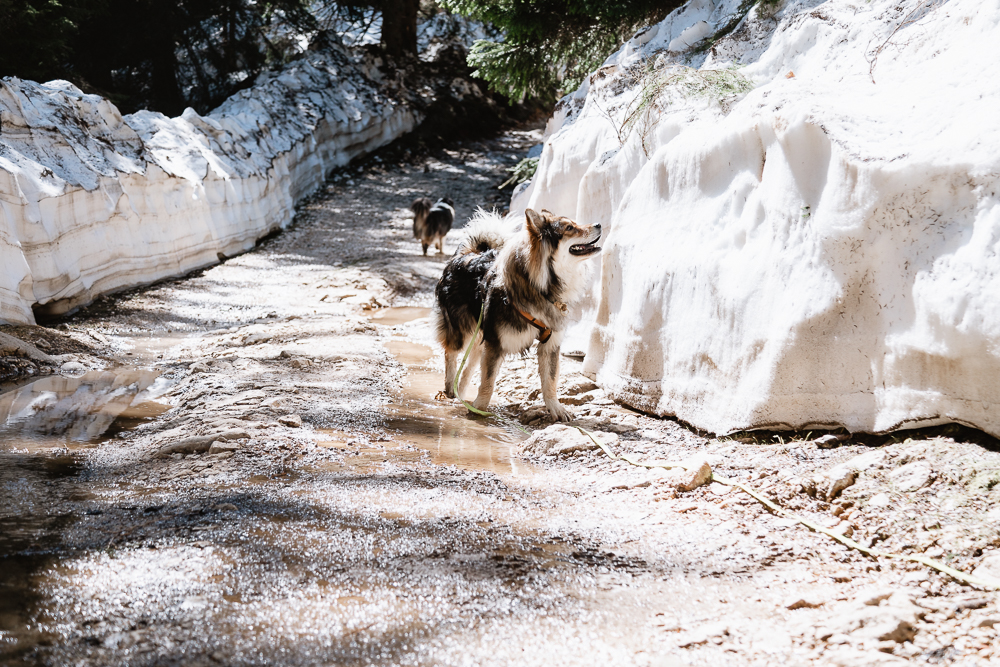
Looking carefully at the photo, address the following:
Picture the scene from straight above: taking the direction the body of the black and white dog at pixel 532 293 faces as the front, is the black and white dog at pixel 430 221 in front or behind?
behind

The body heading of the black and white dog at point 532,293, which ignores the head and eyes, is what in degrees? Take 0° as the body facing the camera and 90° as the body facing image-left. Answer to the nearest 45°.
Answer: approximately 315°

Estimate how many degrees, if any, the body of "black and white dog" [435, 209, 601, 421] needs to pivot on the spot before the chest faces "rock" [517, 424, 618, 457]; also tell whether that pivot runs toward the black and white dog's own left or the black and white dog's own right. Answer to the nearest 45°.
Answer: approximately 45° to the black and white dog's own right

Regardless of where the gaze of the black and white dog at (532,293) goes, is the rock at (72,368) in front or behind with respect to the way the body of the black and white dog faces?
behind

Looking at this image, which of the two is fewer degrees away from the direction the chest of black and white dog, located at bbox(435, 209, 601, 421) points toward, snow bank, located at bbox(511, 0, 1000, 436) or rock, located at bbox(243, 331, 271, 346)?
the snow bank

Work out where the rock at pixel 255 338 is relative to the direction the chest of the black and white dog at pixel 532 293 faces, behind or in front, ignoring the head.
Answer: behind
